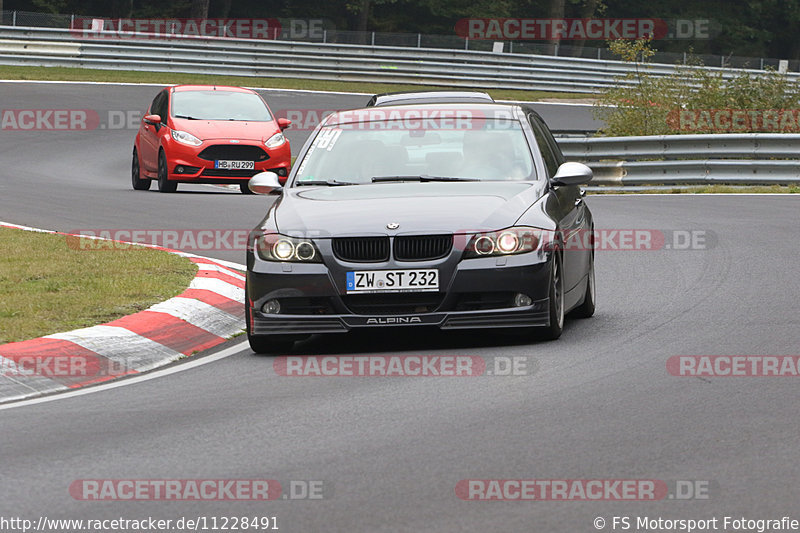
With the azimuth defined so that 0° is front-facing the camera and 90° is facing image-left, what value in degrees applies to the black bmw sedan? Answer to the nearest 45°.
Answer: approximately 0°

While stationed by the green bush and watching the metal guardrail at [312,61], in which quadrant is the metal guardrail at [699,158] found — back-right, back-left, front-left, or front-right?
back-left

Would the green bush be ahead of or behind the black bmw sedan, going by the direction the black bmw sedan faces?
behind

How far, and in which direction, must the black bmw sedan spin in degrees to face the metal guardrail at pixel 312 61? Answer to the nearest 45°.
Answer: approximately 180°

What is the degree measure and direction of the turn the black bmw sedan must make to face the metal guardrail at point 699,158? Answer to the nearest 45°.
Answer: approximately 180°
